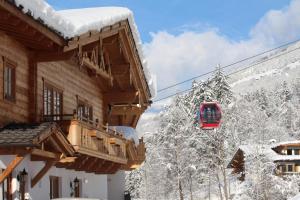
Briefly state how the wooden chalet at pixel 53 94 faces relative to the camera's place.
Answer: facing the viewer and to the right of the viewer

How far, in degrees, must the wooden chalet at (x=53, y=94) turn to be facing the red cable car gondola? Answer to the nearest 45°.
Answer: approximately 90° to its left
